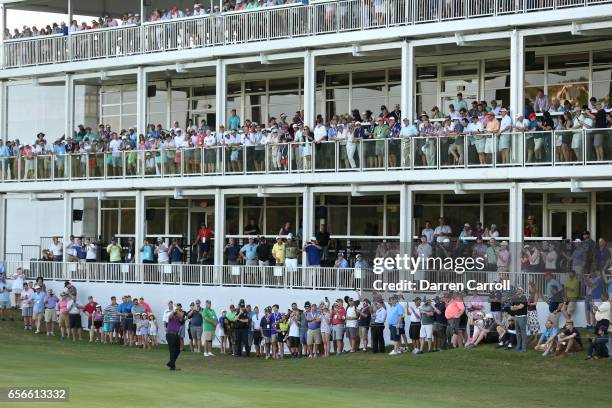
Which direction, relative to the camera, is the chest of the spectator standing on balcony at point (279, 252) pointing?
toward the camera

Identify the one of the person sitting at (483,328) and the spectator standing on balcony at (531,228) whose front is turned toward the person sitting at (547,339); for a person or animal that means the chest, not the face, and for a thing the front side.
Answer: the spectator standing on balcony

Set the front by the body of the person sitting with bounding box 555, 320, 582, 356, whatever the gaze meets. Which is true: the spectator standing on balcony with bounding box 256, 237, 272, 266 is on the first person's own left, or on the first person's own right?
on the first person's own right

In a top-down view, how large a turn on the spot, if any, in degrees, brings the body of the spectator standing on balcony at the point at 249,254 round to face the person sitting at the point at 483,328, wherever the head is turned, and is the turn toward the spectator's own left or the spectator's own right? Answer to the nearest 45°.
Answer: approximately 45° to the spectator's own left

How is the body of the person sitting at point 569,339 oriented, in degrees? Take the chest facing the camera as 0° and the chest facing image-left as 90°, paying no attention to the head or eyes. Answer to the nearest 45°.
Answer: approximately 45°

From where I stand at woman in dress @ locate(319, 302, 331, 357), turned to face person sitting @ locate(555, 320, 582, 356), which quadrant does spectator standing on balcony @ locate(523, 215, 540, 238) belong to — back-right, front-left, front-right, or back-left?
front-left

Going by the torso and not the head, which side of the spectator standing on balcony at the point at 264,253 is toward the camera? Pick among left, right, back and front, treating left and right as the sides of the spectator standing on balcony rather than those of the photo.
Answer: front

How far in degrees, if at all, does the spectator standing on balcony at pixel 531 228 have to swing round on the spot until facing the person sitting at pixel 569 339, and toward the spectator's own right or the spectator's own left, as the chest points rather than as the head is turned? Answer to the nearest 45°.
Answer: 0° — they already face them

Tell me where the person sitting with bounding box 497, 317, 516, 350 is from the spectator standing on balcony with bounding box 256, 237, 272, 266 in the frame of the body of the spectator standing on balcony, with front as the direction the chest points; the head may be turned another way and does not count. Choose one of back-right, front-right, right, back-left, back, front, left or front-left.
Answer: front-left

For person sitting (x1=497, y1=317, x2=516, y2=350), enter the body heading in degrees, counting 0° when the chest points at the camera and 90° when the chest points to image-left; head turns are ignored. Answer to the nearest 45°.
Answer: approximately 45°

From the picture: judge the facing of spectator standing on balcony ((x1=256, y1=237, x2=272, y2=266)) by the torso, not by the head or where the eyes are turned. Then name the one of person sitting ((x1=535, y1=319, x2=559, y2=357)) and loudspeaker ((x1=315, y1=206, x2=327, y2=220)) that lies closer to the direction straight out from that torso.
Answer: the person sitting

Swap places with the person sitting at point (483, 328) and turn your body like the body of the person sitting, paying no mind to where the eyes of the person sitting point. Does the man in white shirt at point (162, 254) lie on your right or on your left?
on your right
